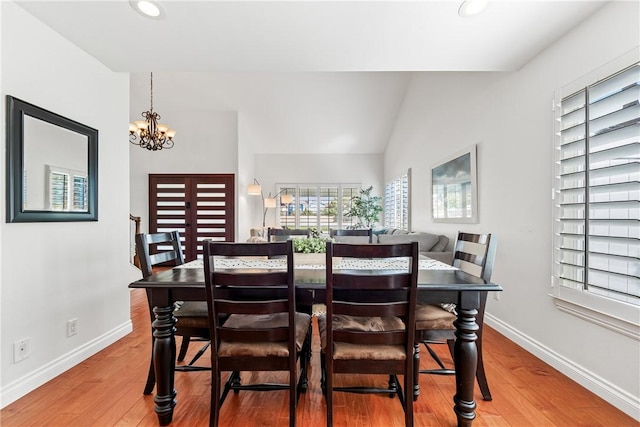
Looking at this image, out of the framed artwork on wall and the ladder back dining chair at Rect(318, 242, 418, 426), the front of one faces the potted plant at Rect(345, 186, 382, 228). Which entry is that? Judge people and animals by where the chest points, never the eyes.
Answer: the ladder back dining chair

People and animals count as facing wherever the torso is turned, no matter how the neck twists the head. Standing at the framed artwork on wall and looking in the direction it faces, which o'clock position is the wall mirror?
The wall mirror is roughly at 12 o'clock from the framed artwork on wall.

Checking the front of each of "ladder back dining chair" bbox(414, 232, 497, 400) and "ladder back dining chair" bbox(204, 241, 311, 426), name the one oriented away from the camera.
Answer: "ladder back dining chair" bbox(204, 241, 311, 426)

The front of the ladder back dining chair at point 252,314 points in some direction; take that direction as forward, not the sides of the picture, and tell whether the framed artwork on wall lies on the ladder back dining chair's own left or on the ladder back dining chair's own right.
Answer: on the ladder back dining chair's own right

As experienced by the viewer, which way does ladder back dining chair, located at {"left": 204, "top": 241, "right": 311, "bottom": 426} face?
facing away from the viewer

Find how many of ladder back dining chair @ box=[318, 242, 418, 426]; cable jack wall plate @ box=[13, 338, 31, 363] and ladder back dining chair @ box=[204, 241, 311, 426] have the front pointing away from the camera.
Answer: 2

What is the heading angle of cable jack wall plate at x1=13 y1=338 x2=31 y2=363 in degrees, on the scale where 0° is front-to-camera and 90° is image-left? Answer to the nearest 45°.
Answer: approximately 315°

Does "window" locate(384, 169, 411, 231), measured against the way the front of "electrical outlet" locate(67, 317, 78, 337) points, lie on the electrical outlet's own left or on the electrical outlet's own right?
on the electrical outlet's own left

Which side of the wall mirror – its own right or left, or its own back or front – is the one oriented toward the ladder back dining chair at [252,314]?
front

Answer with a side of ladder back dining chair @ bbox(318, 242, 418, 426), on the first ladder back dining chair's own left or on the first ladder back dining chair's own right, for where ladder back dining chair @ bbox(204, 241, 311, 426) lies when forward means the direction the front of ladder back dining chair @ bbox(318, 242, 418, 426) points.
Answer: on the first ladder back dining chair's own left

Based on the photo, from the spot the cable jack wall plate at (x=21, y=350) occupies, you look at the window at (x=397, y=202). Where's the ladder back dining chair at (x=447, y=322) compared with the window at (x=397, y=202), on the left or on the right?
right

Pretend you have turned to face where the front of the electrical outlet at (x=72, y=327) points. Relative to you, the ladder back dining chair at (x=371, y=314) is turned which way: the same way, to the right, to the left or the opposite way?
to the left

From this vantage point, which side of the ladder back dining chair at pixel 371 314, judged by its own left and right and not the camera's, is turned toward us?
back

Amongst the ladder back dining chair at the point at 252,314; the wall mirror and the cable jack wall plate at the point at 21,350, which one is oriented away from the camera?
the ladder back dining chair

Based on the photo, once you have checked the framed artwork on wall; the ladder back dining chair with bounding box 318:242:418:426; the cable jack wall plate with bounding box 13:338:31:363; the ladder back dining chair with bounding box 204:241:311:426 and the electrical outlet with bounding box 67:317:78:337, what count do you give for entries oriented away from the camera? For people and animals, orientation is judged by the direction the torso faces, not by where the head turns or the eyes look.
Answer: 2

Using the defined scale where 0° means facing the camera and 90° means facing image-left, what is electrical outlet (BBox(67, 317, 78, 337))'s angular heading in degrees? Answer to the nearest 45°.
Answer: approximately 315°
